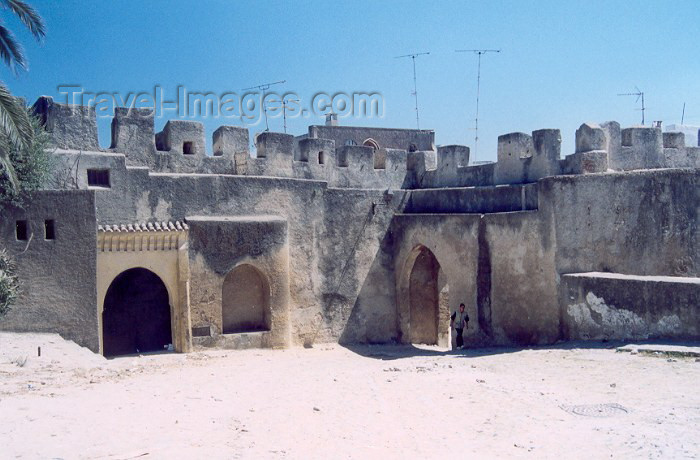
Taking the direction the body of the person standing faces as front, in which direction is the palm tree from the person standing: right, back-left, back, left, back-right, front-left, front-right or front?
front-right

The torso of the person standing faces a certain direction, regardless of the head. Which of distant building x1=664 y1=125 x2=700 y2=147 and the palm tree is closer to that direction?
the palm tree

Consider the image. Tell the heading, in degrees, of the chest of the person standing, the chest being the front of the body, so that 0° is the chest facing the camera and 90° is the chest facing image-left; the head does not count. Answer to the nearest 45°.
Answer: approximately 0°

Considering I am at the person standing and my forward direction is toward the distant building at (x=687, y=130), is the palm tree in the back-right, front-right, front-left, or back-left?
back-left

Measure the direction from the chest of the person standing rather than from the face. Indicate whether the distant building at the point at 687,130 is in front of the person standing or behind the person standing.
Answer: behind
